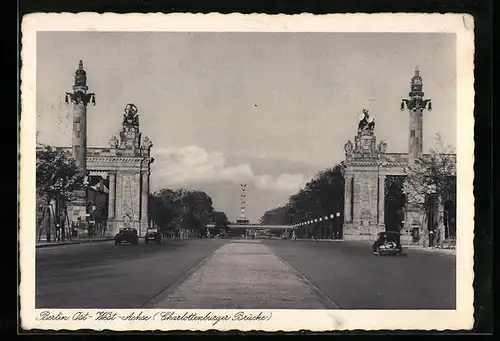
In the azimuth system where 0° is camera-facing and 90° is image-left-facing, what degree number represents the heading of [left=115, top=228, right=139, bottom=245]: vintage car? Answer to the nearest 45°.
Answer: approximately 45°

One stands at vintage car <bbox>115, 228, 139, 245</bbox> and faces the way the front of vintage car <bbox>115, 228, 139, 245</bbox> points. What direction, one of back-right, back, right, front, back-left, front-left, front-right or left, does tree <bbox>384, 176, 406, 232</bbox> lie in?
back-left

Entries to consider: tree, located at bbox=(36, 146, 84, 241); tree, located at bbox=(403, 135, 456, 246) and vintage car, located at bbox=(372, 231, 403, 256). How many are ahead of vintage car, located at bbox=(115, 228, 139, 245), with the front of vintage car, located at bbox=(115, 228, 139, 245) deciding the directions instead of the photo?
1

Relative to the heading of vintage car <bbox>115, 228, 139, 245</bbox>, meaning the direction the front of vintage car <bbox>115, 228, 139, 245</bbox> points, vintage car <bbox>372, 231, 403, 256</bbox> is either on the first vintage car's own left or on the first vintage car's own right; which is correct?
on the first vintage car's own left
